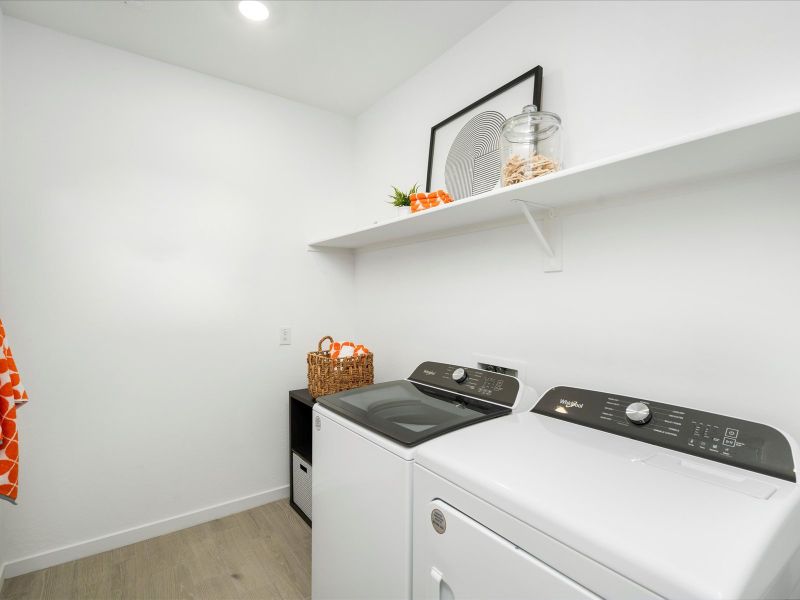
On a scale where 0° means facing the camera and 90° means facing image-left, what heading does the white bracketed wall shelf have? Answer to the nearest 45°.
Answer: approximately 45°

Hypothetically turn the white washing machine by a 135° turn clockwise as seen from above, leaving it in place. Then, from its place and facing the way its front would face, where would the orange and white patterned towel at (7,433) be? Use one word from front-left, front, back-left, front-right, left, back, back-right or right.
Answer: left

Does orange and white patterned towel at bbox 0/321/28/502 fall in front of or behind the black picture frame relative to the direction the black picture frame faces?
in front

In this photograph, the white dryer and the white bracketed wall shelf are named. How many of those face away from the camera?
0

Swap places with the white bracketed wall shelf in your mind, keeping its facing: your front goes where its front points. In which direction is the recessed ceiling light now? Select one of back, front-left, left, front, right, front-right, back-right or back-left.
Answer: front-right

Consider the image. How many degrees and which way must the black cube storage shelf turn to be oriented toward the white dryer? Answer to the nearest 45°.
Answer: approximately 45° to its left

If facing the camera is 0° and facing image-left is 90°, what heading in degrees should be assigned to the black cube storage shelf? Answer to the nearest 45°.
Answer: approximately 45°

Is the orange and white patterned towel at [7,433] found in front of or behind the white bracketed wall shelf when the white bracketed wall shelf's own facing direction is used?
in front
